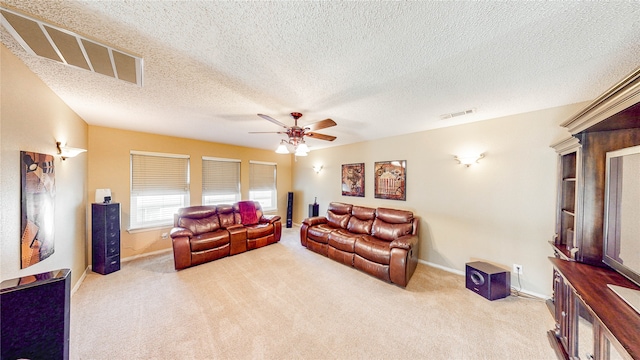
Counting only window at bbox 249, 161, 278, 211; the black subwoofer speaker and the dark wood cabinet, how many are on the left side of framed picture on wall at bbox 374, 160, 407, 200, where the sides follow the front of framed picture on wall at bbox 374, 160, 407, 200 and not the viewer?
2

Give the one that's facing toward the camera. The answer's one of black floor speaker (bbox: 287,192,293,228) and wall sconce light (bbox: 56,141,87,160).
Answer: the black floor speaker

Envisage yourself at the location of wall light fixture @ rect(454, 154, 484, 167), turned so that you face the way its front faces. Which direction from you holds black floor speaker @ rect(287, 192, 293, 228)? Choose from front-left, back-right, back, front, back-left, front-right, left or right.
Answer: right

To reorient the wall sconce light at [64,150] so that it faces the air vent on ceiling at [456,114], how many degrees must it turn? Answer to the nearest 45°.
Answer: approximately 45° to its right

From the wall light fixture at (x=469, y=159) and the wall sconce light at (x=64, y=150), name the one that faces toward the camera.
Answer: the wall light fixture

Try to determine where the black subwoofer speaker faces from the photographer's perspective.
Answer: facing the viewer and to the left of the viewer

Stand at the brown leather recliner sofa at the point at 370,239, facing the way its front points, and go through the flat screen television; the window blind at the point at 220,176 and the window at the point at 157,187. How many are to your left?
1

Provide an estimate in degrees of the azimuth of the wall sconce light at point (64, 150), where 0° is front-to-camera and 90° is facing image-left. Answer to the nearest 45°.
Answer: approximately 270°

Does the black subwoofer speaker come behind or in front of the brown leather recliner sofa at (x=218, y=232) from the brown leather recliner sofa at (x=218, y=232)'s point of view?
in front

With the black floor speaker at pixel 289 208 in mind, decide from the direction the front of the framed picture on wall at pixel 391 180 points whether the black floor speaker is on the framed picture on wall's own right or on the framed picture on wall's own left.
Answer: on the framed picture on wall's own right

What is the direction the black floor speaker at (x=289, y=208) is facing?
toward the camera

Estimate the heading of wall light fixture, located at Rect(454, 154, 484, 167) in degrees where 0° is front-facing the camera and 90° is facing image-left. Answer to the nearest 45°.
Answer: approximately 0°

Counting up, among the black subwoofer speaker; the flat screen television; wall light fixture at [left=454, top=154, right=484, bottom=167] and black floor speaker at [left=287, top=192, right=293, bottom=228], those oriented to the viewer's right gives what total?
0
